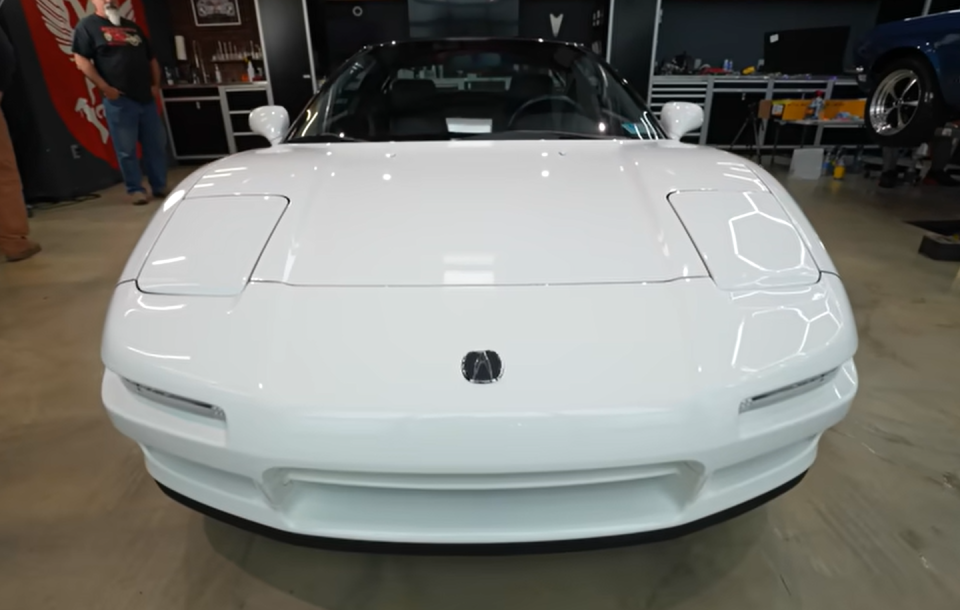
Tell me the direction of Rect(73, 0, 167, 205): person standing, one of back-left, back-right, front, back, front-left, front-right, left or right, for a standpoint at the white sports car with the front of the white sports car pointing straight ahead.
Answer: back-right

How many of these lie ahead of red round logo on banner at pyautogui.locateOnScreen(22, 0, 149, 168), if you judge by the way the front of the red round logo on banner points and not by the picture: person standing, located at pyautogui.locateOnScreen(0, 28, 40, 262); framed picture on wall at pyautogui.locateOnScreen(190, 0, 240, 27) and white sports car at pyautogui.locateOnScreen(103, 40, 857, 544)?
2

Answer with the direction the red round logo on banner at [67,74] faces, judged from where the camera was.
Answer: facing the viewer

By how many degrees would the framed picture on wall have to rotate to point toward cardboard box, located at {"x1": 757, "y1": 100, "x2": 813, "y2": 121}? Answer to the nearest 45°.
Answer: approximately 45° to its left

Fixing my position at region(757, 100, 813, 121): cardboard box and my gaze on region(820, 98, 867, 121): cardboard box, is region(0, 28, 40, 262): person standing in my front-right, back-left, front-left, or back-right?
back-right

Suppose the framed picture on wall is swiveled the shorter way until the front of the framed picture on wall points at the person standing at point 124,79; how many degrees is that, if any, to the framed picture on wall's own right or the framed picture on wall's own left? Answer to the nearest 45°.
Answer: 0° — it already faces them

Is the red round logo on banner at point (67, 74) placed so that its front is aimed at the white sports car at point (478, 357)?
yes

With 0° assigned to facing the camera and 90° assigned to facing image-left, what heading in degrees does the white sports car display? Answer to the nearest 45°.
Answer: approximately 0°

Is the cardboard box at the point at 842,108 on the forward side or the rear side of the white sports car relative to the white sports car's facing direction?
on the rear side

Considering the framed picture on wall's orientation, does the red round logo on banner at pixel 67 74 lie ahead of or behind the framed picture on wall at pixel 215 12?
ahead

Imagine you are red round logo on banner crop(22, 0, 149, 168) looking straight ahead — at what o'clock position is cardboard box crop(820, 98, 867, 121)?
The cardboard box is roughly at 10 o'clock from the red round logo on banner.
